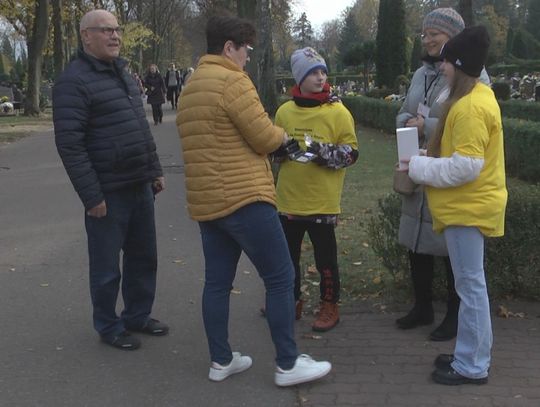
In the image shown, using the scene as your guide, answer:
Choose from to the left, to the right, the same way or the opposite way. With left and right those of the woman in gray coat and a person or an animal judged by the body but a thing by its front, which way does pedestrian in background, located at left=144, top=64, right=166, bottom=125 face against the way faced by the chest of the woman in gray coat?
to the left

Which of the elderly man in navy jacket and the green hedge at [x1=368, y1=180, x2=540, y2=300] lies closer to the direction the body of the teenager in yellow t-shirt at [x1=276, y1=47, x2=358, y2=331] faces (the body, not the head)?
the elderly man in navy jacket

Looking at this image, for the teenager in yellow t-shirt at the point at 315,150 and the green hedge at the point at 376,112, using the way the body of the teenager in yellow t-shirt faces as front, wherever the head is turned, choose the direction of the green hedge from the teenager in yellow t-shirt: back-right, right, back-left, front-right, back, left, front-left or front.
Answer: back

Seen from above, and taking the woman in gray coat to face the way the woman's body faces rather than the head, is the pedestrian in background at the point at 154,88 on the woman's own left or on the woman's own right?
on the woman's own right

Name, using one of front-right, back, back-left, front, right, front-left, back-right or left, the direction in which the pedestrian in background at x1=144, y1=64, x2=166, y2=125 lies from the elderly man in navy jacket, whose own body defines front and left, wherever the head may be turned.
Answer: back-left

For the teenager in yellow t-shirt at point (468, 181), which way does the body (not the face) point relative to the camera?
to the viewer's left

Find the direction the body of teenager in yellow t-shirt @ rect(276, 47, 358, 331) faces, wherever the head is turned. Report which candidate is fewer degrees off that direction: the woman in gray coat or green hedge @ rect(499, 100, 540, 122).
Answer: the woman in gray coat

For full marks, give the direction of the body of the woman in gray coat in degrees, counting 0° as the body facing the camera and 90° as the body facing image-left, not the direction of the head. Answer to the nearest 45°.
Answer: approximately 45°

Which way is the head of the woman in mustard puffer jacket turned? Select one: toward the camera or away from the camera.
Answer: away from the camera

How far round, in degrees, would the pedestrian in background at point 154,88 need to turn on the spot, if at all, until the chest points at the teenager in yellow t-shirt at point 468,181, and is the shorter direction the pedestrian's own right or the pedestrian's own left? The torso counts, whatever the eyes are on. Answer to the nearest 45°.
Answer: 0° — they already face them

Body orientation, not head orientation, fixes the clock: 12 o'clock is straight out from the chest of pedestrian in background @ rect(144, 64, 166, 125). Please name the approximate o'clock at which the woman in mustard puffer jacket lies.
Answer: The woman in mustard puffer jacket is roughly at 12 o'clock from the pedestrian in background.

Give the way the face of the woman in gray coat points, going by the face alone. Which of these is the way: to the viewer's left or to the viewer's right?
to the viewer's left

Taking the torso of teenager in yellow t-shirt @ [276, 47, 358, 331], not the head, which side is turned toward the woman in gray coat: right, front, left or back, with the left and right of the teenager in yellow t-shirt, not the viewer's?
left

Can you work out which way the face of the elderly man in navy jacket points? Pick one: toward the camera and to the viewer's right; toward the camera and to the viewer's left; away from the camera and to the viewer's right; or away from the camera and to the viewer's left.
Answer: toward the camera and to the viewer's right
